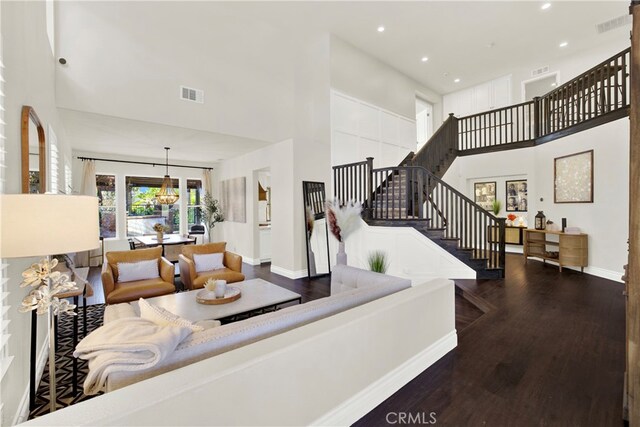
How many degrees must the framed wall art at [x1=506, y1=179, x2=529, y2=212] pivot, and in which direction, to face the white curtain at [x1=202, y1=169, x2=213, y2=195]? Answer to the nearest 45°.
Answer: approximately 45° to its right

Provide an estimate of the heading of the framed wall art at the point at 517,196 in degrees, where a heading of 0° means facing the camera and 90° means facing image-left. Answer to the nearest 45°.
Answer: approximately 0°

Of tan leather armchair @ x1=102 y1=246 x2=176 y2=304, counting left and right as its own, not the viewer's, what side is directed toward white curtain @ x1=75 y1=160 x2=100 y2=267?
back

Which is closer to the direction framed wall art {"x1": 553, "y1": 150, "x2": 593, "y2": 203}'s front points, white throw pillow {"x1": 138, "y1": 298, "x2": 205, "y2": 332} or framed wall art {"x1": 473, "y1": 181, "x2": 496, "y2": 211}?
the white throw pillow

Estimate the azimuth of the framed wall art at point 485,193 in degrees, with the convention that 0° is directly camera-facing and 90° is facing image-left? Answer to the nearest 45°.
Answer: approximately 0°

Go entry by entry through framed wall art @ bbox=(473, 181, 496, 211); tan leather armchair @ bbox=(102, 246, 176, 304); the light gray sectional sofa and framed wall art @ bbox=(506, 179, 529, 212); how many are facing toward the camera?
3

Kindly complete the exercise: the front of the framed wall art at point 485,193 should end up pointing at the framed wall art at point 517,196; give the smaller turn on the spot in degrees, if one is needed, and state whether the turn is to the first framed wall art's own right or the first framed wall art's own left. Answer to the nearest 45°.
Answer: approximately 90° to the first framed wall art's own left
